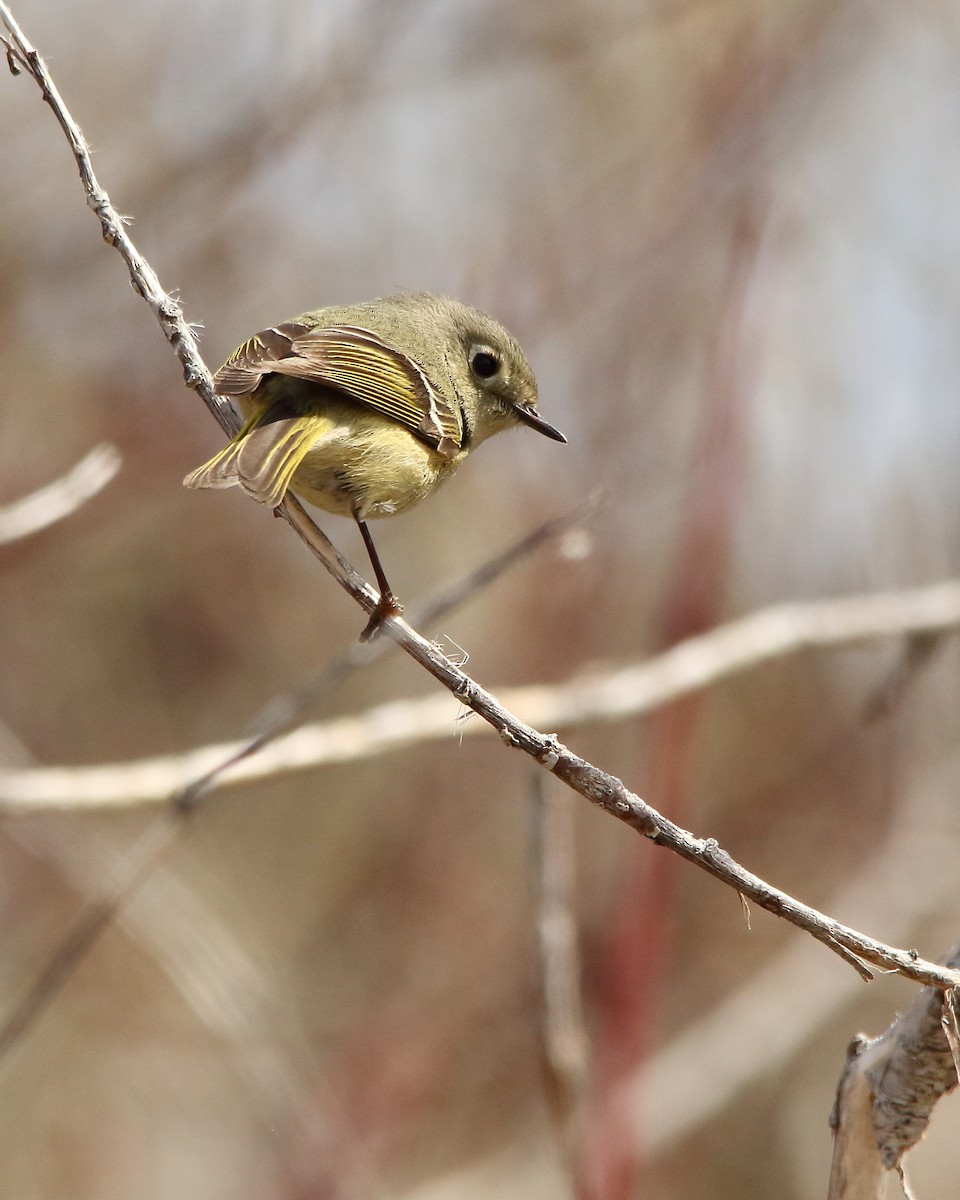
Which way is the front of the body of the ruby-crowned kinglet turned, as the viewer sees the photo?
to the viewer's right

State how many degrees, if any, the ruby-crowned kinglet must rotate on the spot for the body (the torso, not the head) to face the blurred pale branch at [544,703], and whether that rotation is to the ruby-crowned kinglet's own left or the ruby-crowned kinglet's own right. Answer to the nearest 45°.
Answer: approximately 45° to the ruby-crowned kinglet's own left
